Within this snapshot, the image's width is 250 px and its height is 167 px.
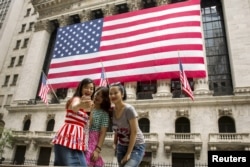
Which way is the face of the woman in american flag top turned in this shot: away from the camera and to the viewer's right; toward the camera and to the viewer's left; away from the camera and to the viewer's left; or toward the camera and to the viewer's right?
toward the camera and to the viewer's right

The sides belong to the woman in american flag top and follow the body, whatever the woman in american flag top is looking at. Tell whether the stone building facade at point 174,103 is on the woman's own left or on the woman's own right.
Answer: on the woman's own left

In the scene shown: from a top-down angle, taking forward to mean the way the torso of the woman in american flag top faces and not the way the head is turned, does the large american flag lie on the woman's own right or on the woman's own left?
on the woman's own left

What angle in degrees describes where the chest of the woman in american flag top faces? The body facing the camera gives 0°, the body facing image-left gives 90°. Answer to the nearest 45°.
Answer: approximately 315°
